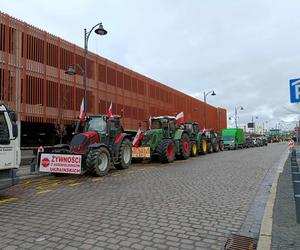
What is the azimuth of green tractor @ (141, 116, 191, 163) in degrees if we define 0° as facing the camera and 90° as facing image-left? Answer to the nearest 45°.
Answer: approximately 45°

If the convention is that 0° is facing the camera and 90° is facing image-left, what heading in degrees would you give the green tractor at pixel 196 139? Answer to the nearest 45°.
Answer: approximately 45°

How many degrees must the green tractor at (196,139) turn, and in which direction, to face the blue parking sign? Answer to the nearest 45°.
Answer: approximately 45° to its left

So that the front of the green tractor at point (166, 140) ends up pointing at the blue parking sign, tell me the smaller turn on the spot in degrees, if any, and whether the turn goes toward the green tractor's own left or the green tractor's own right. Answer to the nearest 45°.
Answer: approximately 45° to the green tractor's own left

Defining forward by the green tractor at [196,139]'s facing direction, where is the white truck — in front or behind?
in front

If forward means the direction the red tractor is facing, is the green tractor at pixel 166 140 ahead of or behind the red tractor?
behind

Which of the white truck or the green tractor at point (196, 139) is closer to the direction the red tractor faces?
the white truck

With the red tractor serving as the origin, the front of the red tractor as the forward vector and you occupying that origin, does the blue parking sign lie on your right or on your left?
on your left

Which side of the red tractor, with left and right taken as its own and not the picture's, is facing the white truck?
front

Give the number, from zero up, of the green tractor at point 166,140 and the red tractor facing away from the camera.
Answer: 0

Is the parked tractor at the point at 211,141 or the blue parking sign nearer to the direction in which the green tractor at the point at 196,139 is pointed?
the blue parking sign
